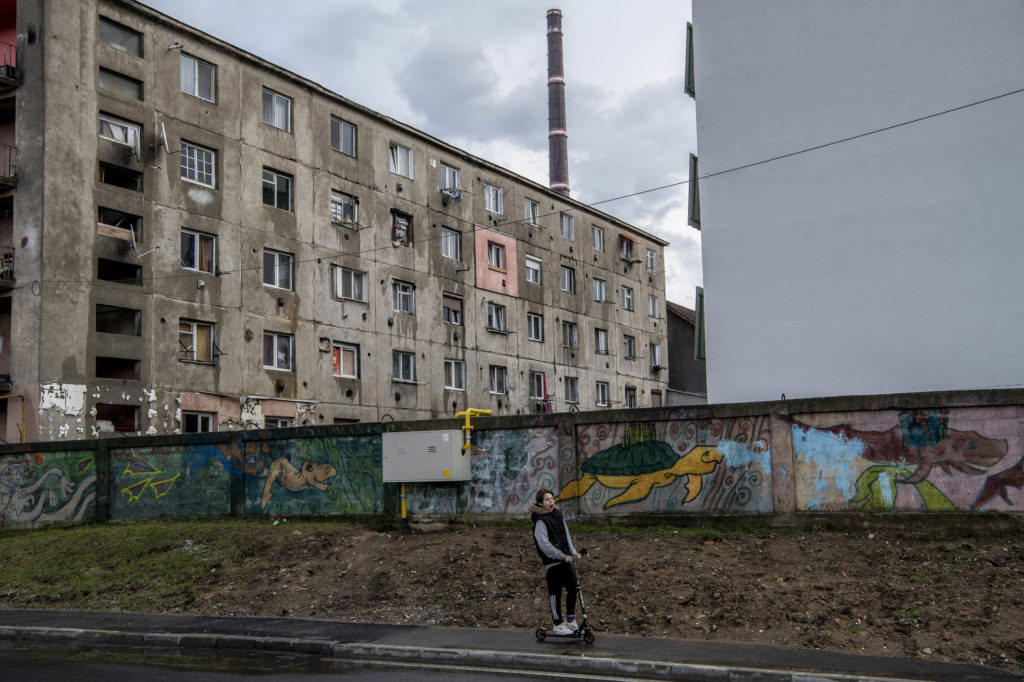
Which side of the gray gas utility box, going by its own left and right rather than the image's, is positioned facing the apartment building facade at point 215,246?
back

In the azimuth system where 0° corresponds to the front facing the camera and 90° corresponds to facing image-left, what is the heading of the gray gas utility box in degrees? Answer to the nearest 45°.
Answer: approximately 0°

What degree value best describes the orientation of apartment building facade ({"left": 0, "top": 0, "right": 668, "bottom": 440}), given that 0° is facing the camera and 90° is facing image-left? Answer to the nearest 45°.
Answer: approximately 315°
